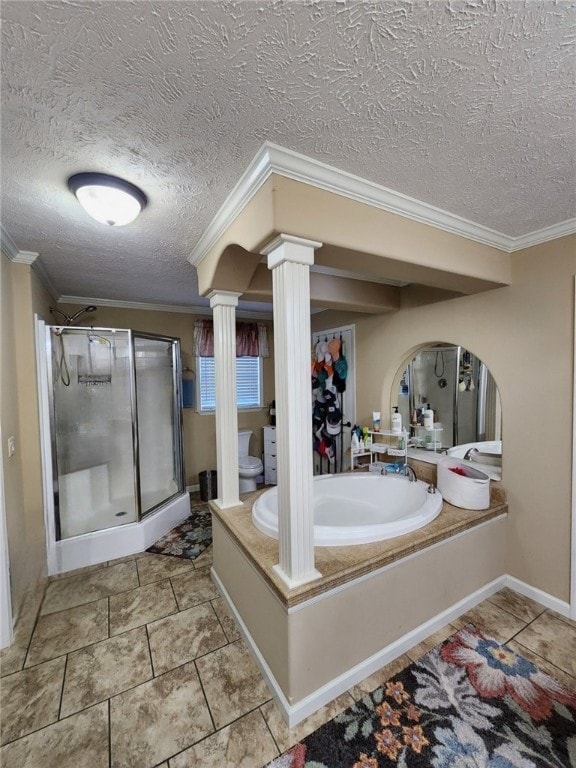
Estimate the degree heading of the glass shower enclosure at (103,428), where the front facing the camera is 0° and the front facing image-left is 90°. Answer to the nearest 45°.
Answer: approximately 315°

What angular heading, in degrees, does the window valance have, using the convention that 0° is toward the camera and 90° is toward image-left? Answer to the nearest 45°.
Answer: approximately 0°

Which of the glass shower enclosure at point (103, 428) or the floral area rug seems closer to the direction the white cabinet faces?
the floral area rug

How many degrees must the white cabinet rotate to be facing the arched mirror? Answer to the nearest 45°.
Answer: approximately 45° to its left

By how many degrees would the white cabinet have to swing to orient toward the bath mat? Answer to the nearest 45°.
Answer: approximately 45° to its right
